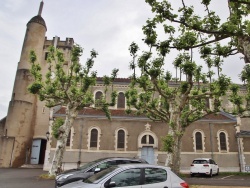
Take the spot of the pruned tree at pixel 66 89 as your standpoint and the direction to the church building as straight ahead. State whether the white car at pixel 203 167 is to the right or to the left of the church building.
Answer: right

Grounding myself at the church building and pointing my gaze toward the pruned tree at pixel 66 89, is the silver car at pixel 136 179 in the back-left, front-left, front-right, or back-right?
front-left

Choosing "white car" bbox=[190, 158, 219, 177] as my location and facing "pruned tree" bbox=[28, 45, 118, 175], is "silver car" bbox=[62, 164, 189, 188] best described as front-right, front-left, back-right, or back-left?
front-left

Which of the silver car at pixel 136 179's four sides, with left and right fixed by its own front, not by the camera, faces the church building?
right

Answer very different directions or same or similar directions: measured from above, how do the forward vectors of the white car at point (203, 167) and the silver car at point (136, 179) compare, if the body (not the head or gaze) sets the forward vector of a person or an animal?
very different directions

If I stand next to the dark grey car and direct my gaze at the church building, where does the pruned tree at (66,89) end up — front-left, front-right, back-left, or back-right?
front-left

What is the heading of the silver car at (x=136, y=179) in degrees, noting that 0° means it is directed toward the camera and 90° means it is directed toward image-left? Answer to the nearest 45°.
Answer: approximately 90°
